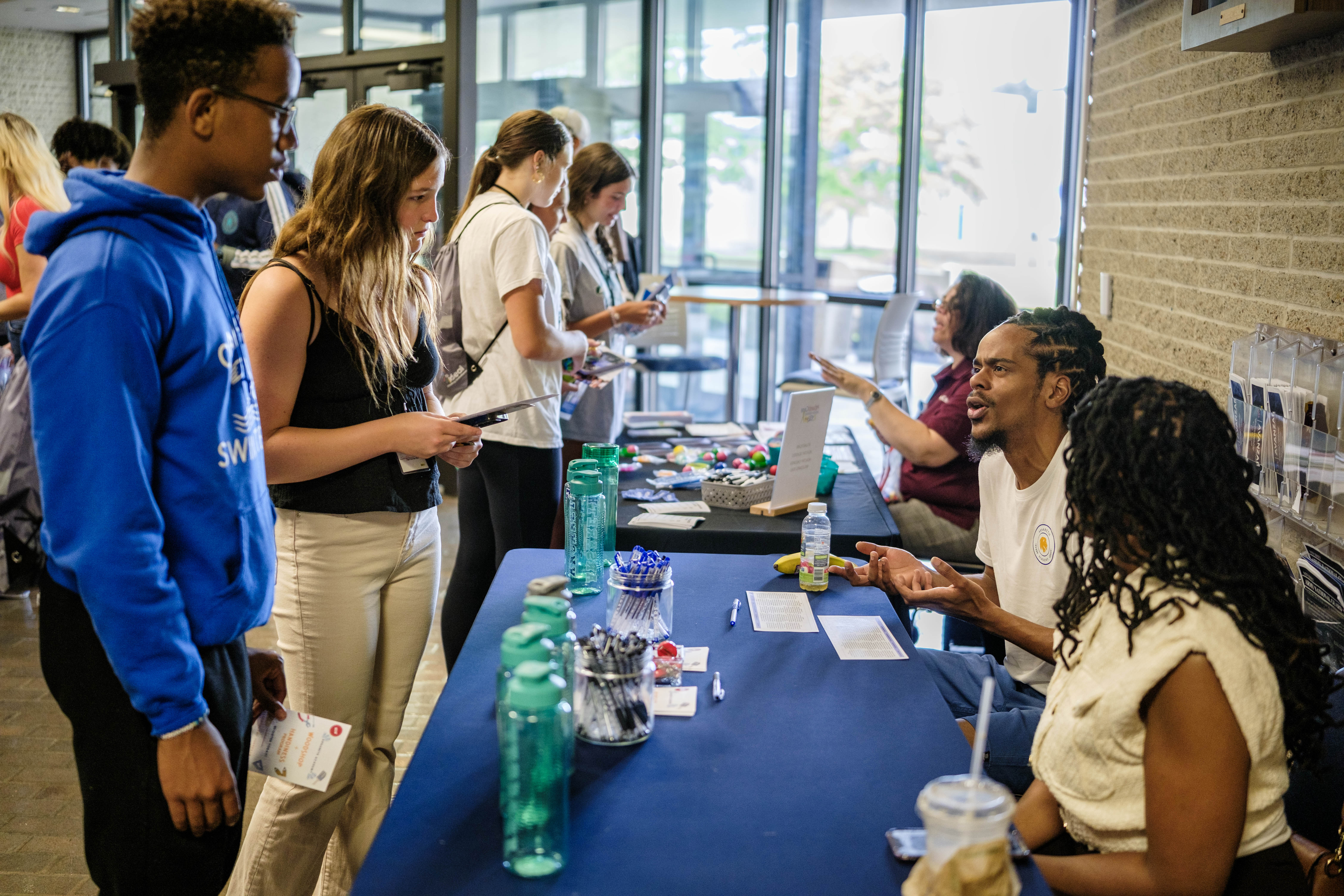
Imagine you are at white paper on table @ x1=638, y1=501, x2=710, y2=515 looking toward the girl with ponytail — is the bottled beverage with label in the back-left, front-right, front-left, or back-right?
back-left

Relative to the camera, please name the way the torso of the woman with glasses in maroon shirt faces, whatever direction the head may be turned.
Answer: to the viewer's left

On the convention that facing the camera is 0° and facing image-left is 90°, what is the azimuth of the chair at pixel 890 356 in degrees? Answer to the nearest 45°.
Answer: approximately 90°

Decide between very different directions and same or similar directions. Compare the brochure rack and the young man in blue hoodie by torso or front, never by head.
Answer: very different directions

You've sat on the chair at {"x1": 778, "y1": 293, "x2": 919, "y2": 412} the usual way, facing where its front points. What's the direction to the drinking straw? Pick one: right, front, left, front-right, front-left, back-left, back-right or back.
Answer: left

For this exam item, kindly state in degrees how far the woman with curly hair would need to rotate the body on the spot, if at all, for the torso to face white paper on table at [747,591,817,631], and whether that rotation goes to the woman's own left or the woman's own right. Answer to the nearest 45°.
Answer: approximately 45° to the woman's own right

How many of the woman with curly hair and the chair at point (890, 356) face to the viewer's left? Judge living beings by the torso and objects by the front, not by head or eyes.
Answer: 2

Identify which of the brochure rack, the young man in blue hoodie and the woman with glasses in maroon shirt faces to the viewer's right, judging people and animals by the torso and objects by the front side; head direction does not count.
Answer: the young man in blue hoodie

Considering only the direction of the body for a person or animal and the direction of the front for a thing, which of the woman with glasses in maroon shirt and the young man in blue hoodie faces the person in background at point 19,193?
the woman with glasses in maroon shirt

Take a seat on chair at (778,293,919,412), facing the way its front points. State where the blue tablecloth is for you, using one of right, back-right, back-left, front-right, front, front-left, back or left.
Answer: left

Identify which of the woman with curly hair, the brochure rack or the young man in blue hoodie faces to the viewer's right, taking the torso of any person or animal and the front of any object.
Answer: the young man in blue hoodie

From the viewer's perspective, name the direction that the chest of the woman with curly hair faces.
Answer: to the viewer's left

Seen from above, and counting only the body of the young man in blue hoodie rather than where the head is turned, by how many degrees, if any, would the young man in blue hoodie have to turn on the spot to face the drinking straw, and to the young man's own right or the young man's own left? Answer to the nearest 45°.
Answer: approximately 45° to the young man's own right

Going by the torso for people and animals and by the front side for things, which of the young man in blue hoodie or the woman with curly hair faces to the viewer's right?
the young man in blue hoodie

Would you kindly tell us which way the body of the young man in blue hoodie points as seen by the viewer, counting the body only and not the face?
to the viewer's right
